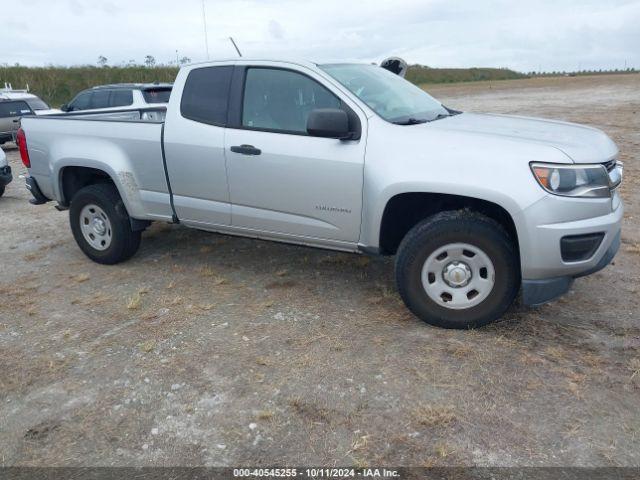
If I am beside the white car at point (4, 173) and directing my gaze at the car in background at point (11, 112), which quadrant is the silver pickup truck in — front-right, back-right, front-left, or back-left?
back-right

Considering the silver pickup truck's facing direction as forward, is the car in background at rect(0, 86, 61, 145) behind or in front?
behind

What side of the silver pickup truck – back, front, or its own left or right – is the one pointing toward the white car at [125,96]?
back

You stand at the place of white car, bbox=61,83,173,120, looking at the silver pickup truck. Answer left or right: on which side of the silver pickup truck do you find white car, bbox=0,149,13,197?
right

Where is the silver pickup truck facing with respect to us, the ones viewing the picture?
facing the viewer and to the right of the viewer

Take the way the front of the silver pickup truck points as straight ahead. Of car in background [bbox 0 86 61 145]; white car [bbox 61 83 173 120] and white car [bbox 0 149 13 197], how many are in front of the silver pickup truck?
0

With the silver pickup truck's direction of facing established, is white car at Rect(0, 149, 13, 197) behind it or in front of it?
behind
